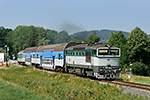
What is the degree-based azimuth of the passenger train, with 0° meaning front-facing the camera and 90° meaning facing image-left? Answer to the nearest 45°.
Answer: approximately 315°
